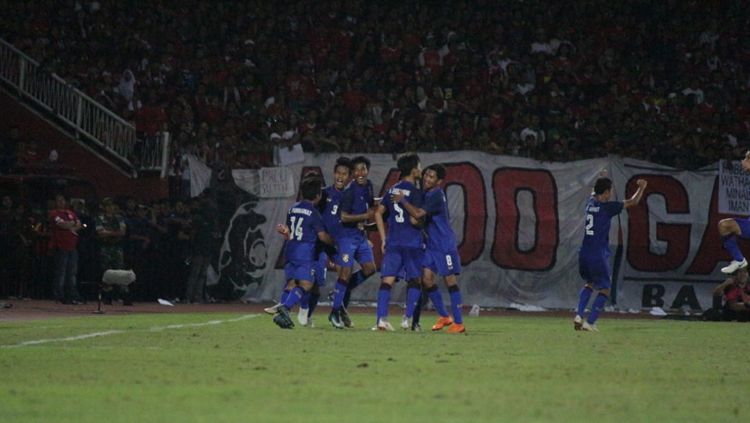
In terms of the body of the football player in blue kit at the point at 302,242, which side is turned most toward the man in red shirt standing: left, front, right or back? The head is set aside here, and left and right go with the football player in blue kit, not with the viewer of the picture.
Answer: left

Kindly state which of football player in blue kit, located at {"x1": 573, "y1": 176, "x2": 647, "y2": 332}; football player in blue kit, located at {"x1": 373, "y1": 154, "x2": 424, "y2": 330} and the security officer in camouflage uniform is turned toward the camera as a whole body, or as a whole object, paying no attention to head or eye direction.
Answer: the security officer in camouflage uniform

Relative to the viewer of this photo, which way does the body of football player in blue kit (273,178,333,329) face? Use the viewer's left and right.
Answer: facing away from the viewer and to the right of the viewer

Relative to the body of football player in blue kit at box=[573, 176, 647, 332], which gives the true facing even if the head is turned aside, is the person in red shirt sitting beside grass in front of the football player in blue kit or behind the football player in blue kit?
in front

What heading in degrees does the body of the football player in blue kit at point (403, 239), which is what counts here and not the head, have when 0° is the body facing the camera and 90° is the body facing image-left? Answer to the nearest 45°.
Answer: approximately 225°

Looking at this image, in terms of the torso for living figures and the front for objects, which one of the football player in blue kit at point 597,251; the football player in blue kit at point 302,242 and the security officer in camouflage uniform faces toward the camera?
the security officer in camouflage uniform

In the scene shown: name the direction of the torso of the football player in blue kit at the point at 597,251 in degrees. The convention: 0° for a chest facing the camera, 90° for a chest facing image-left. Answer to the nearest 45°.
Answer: approximately 225°

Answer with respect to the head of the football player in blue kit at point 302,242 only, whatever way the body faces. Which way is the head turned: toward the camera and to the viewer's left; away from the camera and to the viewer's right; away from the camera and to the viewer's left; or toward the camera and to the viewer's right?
away from the camera and to the viewer's right

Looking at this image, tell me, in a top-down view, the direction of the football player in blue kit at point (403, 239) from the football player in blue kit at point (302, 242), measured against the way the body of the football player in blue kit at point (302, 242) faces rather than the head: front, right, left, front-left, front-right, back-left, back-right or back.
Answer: front-right

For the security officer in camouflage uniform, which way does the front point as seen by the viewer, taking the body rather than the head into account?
toward the camera

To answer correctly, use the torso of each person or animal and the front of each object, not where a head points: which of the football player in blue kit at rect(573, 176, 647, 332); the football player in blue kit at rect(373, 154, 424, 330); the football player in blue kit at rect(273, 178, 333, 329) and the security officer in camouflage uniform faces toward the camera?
the security officer in camouflage uniform
